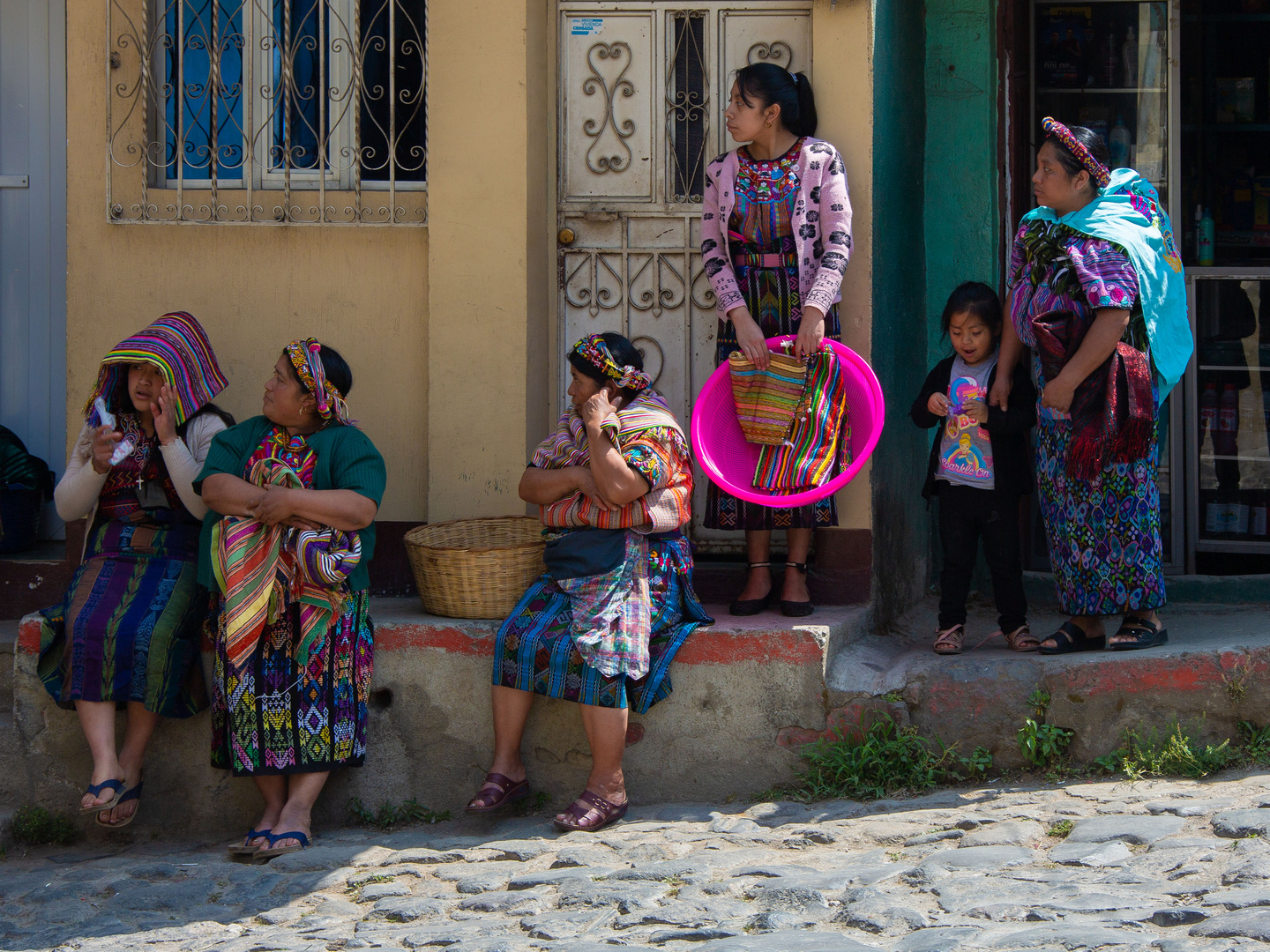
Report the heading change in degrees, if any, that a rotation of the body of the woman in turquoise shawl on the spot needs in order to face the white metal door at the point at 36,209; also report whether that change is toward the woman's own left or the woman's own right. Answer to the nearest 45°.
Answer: approximately 45° to the woman's own right

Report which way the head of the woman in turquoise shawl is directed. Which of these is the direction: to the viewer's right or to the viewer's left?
to the viewer's left

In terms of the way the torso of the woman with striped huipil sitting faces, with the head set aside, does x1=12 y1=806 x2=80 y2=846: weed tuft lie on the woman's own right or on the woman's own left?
on the woman's own right

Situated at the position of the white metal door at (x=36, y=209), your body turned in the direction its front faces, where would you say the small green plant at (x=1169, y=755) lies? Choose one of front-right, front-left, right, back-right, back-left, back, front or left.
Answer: front-left

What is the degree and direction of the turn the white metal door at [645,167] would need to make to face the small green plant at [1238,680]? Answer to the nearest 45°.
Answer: approximately 45° to its left

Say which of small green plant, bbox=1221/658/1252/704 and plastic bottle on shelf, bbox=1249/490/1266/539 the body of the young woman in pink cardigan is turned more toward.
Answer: the small green plant

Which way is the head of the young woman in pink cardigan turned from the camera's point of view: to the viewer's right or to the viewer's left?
to the viewer's left

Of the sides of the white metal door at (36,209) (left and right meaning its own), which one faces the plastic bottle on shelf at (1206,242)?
left

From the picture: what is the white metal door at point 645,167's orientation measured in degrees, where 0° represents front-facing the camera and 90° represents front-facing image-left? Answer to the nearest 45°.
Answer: approximately 0°
